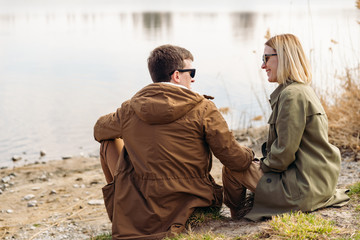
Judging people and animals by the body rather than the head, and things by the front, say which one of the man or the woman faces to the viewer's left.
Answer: the woman

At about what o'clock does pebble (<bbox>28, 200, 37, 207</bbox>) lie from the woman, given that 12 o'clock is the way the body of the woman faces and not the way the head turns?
The pebble is roughly at 1 o'clock from the woman.

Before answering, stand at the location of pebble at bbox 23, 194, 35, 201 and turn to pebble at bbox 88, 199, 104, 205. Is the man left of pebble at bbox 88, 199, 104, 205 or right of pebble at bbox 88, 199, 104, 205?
right

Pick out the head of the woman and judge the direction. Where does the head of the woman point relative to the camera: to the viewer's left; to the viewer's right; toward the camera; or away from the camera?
to the viewer's left

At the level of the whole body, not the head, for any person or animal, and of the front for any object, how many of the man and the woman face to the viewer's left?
1

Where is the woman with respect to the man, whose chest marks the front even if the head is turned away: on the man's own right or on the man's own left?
on the man's own right

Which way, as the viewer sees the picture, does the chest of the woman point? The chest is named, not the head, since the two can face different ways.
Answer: to the viewer's left

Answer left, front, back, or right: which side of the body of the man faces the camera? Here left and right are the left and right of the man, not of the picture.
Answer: back

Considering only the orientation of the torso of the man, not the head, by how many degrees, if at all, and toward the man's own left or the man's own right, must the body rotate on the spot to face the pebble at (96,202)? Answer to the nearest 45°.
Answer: approximately 45° to the man's own left

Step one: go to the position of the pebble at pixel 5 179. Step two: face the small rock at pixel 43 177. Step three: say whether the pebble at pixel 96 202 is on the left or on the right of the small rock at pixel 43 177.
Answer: right

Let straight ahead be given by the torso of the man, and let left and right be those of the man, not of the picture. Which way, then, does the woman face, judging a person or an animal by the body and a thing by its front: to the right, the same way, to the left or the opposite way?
to the left

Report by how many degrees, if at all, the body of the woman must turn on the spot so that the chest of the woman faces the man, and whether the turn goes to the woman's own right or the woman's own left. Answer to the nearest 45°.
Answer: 0° — they already face them

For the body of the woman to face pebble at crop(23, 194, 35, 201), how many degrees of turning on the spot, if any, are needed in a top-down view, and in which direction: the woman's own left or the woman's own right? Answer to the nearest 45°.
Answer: approximately 45° to the woman's own right

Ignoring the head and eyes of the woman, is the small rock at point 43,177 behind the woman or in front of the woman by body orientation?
in front

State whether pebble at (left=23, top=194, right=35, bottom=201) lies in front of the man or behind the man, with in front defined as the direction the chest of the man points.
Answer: in front
